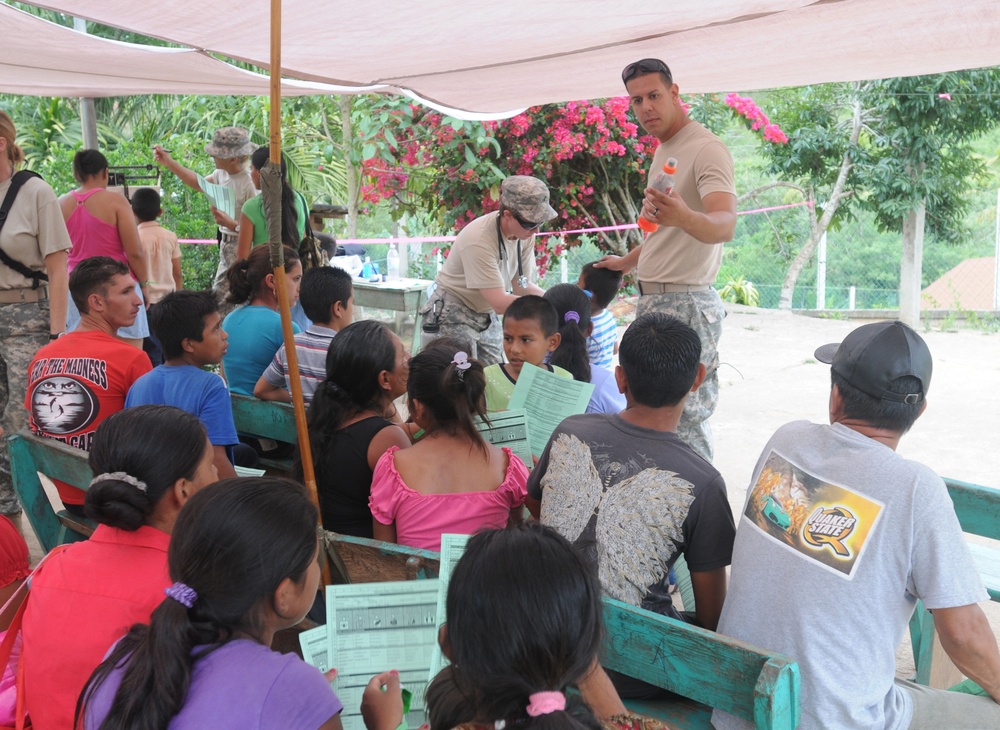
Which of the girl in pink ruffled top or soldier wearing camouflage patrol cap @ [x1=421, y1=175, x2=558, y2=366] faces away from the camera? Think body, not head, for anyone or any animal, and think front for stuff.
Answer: the girl in pink ruffled top

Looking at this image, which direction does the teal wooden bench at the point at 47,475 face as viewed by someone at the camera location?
facing away from the viewer and to the right of the viewer

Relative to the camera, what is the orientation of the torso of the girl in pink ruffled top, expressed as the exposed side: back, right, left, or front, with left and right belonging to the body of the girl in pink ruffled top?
back

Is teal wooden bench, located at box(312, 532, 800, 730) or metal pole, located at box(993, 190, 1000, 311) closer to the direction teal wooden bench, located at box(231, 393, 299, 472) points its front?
the metal pole

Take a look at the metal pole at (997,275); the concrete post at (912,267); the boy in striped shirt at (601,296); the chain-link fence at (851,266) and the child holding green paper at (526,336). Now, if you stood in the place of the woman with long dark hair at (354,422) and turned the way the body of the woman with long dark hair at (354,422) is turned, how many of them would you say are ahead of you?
5

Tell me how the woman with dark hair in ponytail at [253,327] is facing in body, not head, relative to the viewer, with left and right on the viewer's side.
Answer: facing away from the viewer and to the right of the viewer

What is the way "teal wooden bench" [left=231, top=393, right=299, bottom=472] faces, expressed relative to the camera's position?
facing away from the viewer and to the right of the viewer

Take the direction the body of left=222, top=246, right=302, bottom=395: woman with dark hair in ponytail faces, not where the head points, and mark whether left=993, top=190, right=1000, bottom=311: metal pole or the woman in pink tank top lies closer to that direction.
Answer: the metal pole

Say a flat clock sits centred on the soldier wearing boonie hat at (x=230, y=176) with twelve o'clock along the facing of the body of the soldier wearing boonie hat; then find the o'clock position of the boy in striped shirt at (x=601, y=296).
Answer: The boy in striped shirt is roughly at 9 o'clock from the soldier wearing boonie hat.

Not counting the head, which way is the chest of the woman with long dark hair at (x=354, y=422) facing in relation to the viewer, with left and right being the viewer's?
facing away from the viewer and to the right of the viewer

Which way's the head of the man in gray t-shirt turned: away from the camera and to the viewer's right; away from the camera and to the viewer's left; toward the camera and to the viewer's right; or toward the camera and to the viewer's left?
away from the camera and to the viewer's left

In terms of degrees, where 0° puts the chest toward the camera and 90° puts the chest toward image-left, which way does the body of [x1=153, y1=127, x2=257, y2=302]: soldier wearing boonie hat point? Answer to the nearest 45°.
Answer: approximately 45°

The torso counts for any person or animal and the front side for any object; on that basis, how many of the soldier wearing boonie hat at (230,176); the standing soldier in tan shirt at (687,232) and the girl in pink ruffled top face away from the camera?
1

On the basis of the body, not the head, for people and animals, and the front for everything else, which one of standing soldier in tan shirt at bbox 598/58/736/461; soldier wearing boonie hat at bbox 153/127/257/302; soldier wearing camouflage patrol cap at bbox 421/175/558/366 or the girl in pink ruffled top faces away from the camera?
the girl in pink ruffled top

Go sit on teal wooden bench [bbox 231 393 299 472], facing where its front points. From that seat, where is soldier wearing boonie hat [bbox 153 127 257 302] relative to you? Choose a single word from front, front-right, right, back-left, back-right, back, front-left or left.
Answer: front-left

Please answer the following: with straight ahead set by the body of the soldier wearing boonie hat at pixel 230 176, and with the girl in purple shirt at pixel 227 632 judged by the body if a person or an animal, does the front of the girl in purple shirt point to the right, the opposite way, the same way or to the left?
the opposite way

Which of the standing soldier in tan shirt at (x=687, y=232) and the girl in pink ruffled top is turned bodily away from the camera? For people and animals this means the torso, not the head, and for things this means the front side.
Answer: the girl in pink ruffled top
